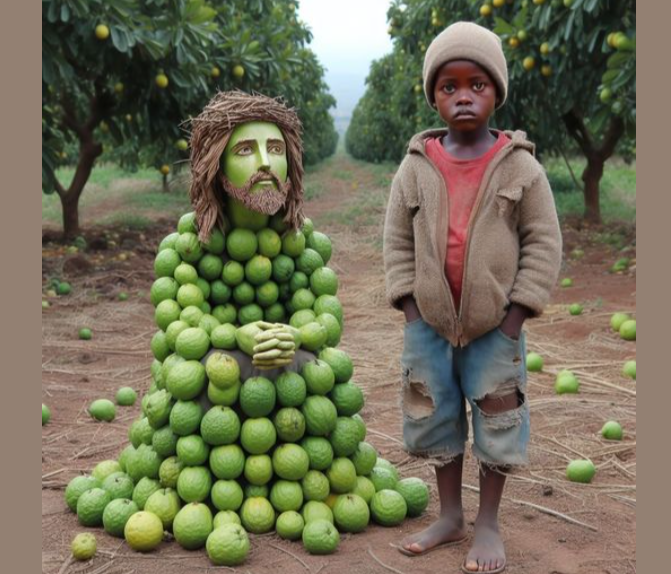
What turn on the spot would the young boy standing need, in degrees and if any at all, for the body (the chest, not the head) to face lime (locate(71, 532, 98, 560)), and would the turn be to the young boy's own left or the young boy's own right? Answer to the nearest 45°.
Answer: approximately 90° to the young boy's own right

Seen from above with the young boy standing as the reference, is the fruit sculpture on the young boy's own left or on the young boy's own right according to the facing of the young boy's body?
on the young boy's own right

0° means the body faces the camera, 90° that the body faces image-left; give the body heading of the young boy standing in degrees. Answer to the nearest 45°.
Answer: approximately 0°

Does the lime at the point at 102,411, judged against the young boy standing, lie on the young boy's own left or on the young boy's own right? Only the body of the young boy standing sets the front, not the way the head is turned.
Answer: on the young boy's own right

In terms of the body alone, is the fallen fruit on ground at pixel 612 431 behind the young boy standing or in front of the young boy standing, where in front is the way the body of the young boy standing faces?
behind

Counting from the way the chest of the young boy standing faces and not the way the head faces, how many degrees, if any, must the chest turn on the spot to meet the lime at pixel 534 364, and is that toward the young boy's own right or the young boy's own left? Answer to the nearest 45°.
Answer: approximately 180°

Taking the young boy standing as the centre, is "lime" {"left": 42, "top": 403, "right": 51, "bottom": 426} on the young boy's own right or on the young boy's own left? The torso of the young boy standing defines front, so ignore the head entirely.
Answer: on the young boy's own right
